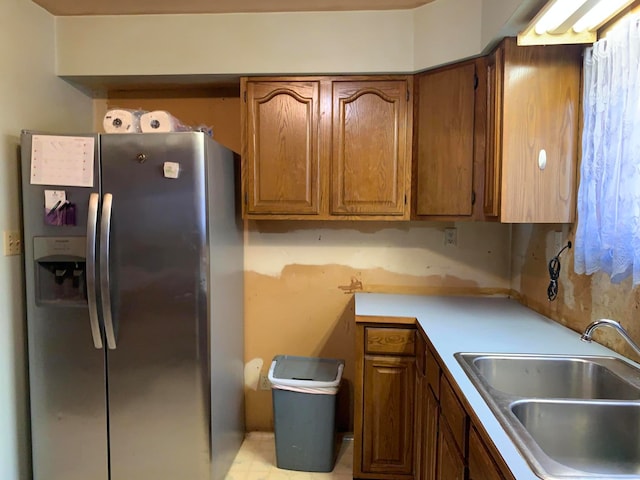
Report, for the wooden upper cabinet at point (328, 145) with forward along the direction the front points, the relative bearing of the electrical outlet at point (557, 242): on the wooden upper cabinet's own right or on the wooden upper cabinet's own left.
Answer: on the wooden upper cabinet's own left

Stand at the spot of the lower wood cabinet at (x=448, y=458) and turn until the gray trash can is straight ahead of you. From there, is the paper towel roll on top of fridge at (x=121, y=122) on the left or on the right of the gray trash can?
left

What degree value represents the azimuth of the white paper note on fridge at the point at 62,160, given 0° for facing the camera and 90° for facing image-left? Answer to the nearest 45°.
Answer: approximately 0°

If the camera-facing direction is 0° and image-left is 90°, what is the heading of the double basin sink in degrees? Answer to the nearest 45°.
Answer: approximately 90°

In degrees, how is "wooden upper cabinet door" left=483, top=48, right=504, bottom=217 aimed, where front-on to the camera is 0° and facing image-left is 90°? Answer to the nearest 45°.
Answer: approximately 90°

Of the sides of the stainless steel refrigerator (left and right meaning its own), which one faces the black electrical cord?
left

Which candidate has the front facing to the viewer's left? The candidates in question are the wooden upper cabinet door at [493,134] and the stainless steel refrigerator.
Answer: the wooden upper cabinet door

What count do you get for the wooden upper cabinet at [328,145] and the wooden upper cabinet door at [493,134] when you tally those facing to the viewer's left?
1

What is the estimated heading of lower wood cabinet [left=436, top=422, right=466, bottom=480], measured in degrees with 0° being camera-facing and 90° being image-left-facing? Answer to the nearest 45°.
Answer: approximately 90°

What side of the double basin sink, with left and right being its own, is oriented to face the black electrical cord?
right
